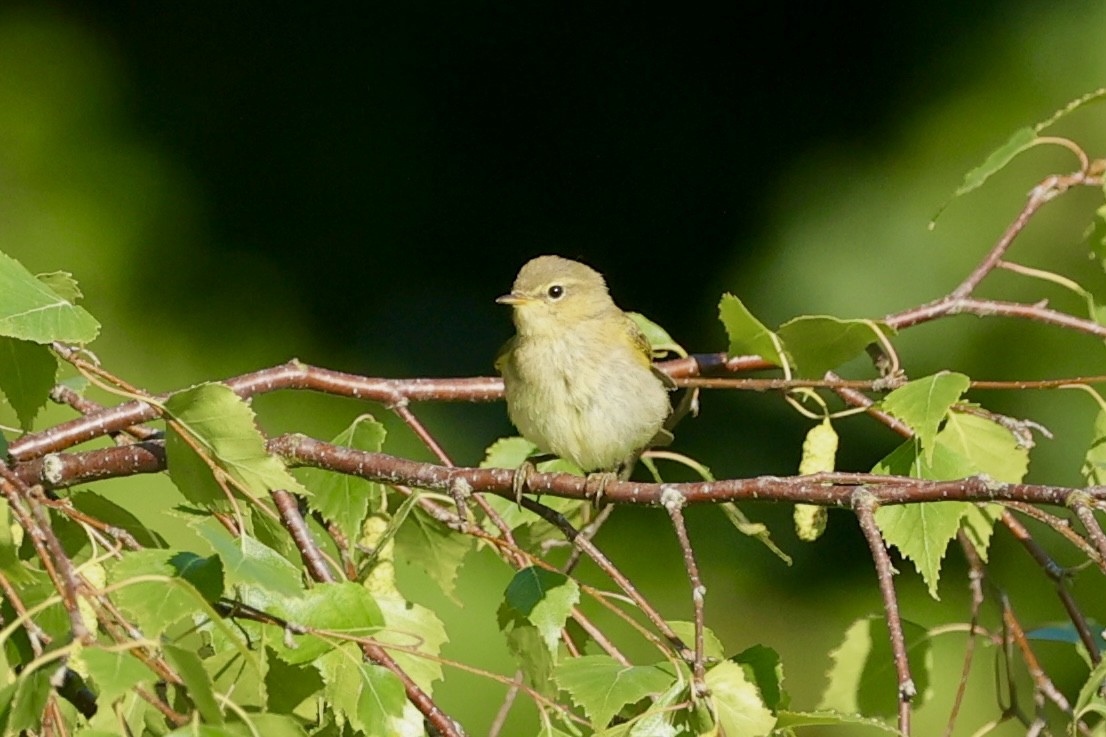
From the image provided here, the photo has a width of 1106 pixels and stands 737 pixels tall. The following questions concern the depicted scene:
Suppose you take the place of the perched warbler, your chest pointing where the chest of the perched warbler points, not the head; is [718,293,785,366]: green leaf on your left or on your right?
on your left

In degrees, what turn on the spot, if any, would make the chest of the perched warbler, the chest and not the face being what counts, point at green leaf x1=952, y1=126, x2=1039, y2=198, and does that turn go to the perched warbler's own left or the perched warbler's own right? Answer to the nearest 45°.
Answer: approximately 90° to the perched warbler's own left

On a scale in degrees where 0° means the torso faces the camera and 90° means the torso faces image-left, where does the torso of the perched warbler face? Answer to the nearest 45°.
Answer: approximately 45°

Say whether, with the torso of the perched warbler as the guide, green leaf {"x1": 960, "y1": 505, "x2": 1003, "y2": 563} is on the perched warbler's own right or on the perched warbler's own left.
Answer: on the perched warbler's own left

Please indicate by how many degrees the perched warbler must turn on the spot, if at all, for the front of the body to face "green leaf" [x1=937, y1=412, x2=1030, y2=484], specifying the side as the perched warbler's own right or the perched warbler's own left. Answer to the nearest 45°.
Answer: approximately 90° to the perched warbler's own left

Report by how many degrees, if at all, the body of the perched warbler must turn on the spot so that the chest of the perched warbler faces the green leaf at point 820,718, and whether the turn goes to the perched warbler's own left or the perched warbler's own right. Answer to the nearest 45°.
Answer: approximately 45° to the perched warbler's own left
